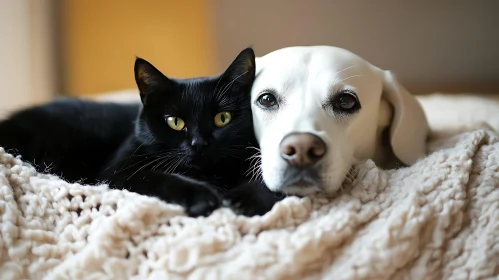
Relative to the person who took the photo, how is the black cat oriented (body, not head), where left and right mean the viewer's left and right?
facing the viewer and to the right of the viewer
